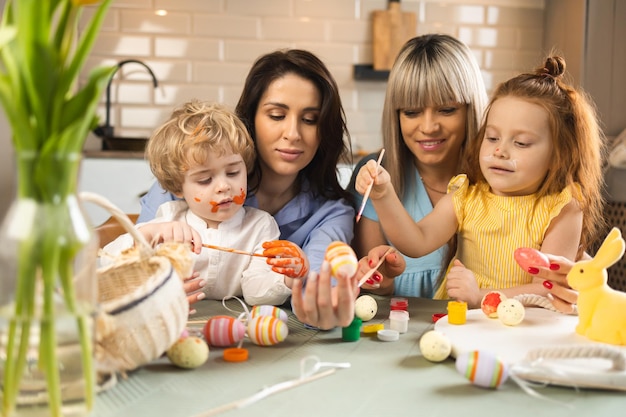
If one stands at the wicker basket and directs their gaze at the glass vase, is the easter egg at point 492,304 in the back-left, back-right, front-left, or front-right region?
back-left

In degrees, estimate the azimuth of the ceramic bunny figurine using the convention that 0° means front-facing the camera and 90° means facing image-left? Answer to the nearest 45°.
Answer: approximately 90°

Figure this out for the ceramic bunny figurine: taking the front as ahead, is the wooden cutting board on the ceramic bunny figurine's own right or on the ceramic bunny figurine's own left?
on the ceramic bunny figurine's own right

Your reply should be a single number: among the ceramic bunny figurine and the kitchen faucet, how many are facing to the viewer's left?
1
